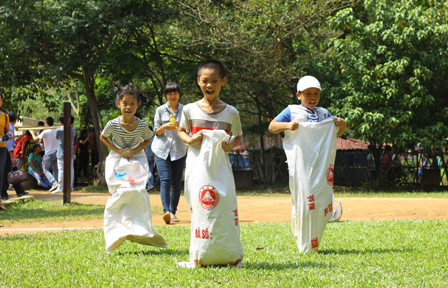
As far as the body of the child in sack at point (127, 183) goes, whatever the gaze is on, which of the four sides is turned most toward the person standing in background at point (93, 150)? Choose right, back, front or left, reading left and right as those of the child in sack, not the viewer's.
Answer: back

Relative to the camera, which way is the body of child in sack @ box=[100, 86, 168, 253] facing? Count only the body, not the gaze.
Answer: toward the camera

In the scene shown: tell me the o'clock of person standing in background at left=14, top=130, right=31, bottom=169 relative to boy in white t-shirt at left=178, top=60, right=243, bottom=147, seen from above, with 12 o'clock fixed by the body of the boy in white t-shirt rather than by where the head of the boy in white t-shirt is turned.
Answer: The person standing in background is roughly at 5 o'clock from the boy in white t-shirt.

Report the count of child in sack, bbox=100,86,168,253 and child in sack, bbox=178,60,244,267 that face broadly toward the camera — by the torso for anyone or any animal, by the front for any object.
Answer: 2

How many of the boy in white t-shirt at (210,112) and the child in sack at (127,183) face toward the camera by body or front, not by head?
2

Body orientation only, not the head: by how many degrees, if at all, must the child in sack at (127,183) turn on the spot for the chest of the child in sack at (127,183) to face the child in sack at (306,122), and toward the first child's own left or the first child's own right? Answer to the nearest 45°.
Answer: approximately 90° to the first child's own left

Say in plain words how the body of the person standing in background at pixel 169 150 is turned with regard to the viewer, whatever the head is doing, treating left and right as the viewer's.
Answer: facing the viewer

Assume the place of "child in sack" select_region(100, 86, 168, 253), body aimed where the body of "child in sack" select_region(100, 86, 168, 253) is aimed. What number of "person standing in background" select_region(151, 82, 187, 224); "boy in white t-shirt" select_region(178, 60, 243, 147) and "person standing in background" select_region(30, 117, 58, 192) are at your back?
2
